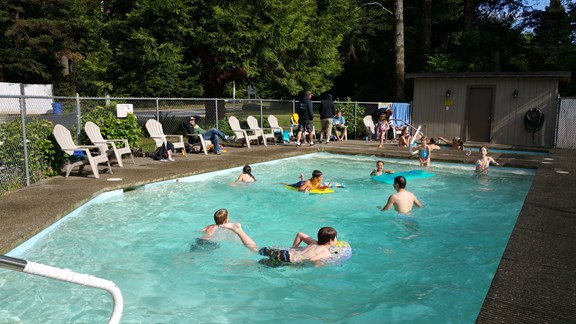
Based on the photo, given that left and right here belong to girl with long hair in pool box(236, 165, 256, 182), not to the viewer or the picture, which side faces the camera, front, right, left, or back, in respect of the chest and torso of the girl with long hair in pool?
back

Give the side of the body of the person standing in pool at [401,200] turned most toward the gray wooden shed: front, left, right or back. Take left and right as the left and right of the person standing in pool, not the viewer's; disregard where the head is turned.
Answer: front

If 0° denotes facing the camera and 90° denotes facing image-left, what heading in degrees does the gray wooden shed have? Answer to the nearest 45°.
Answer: approximately 0°

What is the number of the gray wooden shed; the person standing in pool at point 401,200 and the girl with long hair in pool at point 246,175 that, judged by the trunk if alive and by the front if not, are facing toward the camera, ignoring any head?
1

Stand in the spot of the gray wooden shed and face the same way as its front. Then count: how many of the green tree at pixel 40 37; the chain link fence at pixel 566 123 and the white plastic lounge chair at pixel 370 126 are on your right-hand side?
2

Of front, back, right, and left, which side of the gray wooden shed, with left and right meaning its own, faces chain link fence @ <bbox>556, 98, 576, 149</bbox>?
left

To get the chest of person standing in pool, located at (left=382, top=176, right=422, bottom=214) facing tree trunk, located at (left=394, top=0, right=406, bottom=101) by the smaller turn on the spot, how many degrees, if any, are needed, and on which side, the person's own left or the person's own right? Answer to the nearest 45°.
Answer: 0° — they already face it

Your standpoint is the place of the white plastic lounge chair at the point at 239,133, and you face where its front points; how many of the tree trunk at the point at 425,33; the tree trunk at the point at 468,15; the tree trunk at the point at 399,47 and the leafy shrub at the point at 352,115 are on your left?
4

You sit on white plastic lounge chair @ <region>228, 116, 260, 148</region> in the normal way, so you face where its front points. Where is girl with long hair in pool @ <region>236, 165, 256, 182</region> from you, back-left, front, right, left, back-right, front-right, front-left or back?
front-right

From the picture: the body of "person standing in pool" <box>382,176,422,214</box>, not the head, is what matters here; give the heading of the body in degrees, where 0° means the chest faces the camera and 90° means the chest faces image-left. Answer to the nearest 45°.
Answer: approximately 180°

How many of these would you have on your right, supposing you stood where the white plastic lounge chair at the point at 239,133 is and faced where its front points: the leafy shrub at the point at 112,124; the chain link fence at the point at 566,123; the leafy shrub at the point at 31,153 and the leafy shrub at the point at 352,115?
2

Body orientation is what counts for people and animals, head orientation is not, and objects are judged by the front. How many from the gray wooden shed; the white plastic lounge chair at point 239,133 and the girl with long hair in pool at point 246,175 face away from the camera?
1

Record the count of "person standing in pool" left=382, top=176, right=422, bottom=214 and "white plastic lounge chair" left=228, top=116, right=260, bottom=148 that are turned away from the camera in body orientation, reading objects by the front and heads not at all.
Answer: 1

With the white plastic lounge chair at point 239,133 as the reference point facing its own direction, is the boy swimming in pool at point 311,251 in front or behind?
in front

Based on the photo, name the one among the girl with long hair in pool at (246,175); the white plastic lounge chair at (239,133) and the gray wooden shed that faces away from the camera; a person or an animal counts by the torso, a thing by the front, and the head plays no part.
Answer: the girl with long hair in pool

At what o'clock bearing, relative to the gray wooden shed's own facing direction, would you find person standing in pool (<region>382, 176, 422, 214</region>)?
The person standing in pool is roughly at 12 o'clock from the gray wooden shed.
